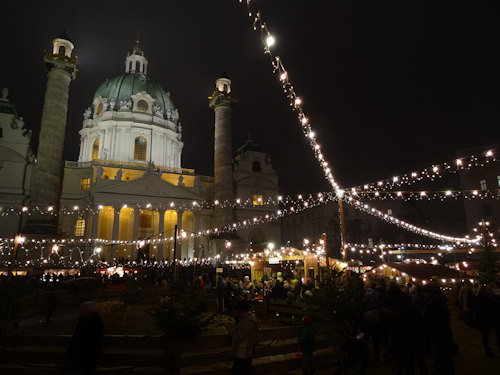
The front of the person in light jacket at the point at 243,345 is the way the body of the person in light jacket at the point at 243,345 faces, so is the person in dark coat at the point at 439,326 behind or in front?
behind
